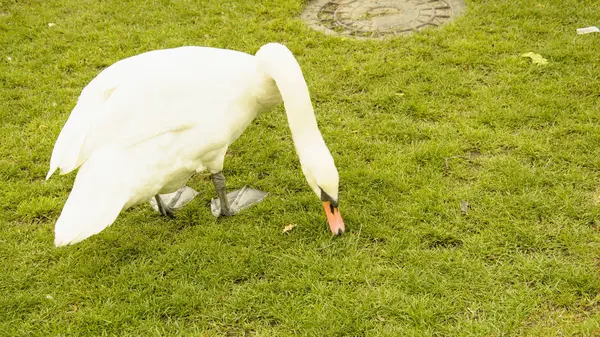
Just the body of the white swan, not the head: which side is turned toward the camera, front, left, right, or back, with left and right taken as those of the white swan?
right

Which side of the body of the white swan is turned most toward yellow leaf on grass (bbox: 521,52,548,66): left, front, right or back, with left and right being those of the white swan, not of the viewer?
front
